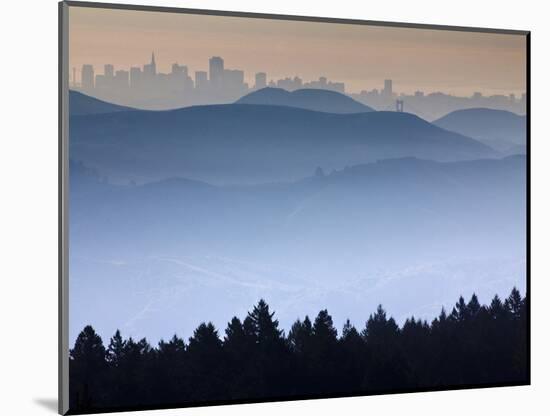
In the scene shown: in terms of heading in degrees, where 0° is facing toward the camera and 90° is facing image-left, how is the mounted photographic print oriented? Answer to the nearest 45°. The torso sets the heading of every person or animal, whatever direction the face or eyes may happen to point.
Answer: approximately 315°
